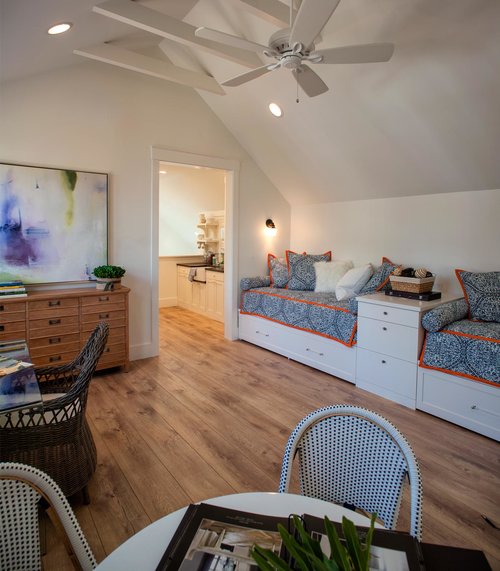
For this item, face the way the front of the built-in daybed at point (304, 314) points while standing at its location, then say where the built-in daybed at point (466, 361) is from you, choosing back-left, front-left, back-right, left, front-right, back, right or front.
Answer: left

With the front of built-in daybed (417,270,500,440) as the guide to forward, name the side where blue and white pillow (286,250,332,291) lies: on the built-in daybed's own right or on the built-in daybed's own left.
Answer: on the built-in daybed's own right

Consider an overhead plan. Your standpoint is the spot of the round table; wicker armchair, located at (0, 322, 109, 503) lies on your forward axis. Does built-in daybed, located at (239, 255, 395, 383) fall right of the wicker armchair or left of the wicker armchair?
right

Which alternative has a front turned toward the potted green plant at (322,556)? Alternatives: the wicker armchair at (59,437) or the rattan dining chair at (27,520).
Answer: the rattan dining chair

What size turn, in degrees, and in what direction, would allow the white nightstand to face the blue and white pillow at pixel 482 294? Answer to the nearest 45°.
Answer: approximately 135° to its left

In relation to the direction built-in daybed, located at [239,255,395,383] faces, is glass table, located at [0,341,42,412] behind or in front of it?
in front

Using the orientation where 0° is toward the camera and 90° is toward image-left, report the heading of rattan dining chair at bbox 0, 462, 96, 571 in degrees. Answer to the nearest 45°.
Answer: approximately 315°

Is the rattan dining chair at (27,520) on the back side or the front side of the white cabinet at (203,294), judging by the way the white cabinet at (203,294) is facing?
on the front side

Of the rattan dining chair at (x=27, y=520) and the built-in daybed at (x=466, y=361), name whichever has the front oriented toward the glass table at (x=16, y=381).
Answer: the built-in daybed

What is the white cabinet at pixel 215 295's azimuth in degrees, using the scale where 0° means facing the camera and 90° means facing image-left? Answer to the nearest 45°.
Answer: approximately 45°
